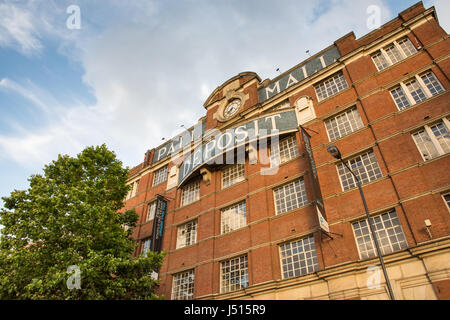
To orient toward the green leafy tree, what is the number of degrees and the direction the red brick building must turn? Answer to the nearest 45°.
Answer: approximately 45° to its right

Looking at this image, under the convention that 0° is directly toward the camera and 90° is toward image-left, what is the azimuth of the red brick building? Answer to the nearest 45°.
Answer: approximately 45°
